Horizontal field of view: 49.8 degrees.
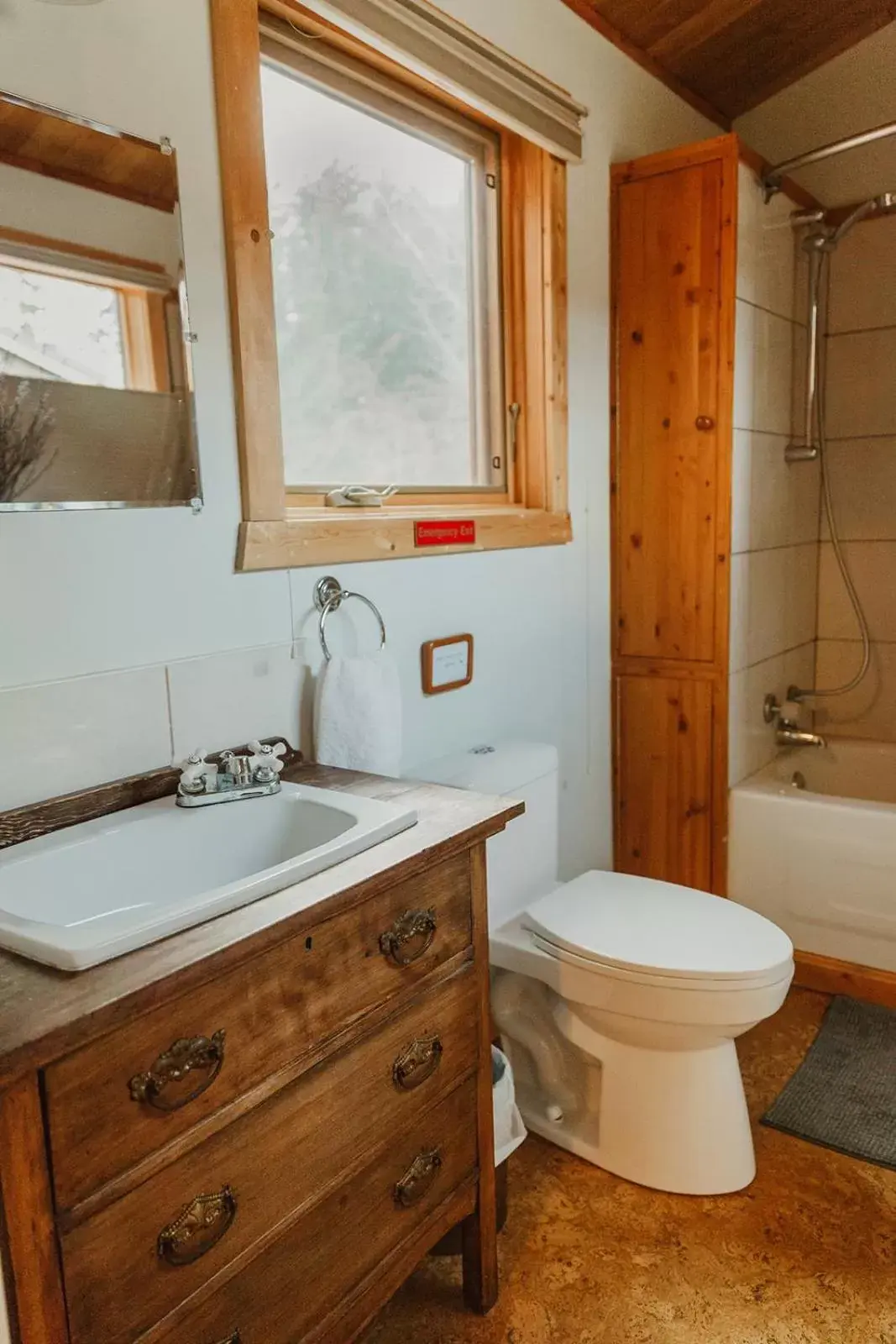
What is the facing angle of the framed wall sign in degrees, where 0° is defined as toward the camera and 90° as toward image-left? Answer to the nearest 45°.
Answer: approximately 315°

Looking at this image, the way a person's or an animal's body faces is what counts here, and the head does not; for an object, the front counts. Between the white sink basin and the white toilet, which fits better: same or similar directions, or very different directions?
same or similar directions

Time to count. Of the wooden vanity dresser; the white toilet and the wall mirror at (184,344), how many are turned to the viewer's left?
0

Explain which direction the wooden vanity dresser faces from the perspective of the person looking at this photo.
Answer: facing the viewer and to the right of the viewer

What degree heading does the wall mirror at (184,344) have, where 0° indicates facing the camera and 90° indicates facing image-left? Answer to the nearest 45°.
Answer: approximately 315°

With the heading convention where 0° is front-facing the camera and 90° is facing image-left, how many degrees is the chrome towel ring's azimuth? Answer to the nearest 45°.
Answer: approximately 315°

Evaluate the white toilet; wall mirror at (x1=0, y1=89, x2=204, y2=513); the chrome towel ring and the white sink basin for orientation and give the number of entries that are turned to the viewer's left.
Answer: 0

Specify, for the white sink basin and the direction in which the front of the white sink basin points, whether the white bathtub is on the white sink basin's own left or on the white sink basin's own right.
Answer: on the white sink basin's own left

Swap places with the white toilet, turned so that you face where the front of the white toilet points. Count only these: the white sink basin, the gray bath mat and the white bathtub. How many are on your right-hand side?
1

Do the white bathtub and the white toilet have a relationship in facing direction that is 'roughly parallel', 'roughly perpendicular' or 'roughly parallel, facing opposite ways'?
roughly perpendicular

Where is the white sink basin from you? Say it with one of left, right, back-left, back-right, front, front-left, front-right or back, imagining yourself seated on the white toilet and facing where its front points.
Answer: right
